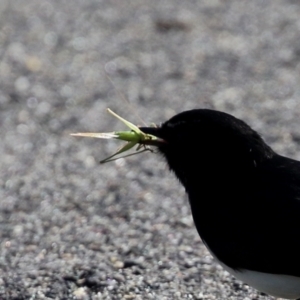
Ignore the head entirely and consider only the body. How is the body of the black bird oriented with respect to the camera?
to the viewer's left
